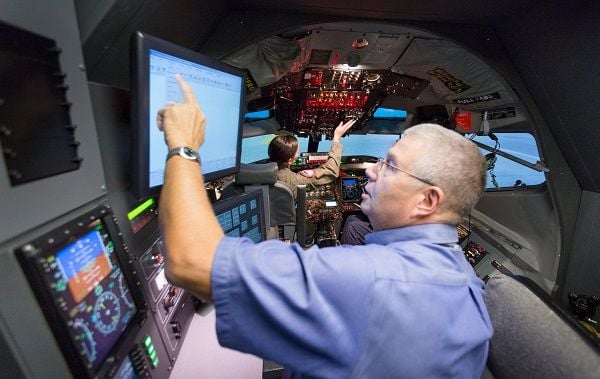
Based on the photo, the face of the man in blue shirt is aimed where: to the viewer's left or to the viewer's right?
to the viewer's left

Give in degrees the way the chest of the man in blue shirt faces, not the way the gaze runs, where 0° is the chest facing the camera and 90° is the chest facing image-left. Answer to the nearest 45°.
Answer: approximately 135°

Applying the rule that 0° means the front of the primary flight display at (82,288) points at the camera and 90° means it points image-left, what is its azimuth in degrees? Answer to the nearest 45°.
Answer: approximately 315°

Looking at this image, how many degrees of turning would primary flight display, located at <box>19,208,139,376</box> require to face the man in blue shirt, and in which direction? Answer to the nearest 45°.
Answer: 0° — it already faces them

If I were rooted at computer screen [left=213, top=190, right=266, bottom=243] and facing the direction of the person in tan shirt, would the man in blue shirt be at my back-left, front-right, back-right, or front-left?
back-right

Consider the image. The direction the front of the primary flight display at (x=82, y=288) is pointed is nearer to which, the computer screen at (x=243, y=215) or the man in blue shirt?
the man in blue shirt

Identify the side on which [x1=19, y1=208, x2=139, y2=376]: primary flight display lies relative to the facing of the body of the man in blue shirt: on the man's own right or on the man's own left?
on the man's own left

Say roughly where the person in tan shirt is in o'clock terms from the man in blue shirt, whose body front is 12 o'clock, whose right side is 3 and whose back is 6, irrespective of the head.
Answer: The person in tan shirt is roughly at 1 o'clock from the man in blue shirt.
